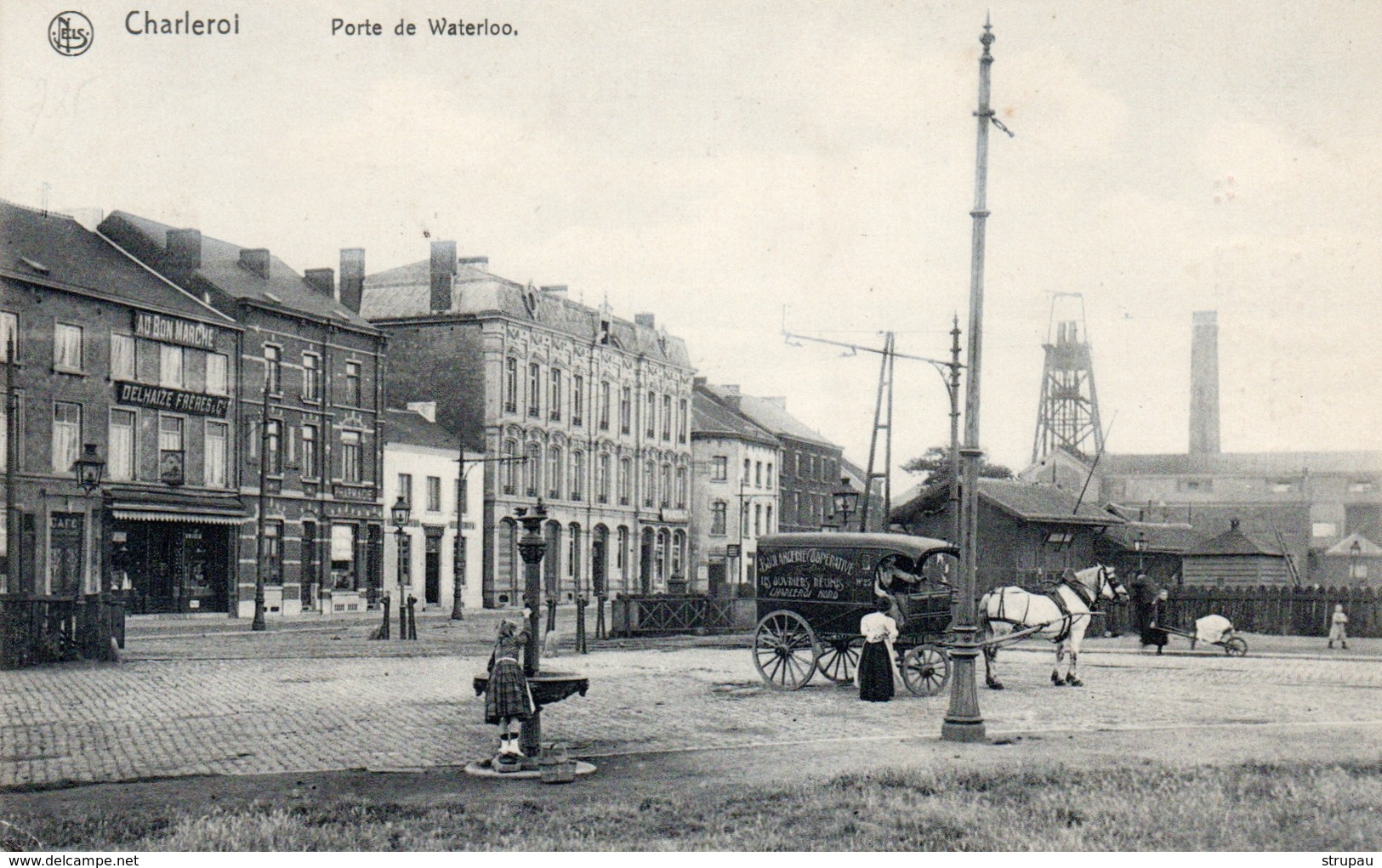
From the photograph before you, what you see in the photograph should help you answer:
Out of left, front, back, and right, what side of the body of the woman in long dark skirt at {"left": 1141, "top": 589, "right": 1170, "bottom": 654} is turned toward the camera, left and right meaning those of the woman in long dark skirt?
right

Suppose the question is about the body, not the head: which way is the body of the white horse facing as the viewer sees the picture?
to the viewer's right

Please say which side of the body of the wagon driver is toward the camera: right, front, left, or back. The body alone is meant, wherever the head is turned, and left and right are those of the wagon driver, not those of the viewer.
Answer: right

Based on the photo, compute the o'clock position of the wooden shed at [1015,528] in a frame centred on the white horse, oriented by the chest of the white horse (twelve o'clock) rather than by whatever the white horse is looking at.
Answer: The wooden shed is roughly at 9 o'clock from the white horse.

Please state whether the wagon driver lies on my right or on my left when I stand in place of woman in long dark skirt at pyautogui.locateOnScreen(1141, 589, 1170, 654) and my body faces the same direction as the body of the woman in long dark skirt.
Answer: on my right

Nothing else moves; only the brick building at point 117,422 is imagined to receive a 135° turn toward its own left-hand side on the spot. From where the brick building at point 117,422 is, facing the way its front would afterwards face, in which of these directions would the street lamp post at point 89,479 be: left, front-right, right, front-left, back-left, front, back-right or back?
back

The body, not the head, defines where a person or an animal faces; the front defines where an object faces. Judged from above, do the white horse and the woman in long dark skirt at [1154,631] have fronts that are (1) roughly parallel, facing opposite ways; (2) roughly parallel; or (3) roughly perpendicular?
roughly parallel

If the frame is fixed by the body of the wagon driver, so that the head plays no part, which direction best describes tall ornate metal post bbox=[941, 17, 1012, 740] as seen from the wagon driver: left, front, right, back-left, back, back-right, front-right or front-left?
right
